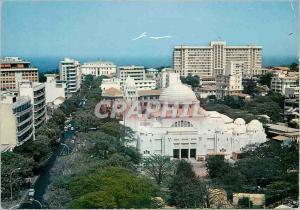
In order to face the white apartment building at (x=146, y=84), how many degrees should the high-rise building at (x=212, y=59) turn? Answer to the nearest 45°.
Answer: approximately 45° to its right

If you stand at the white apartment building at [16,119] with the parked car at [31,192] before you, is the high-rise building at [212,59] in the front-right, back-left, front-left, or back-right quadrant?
back-left

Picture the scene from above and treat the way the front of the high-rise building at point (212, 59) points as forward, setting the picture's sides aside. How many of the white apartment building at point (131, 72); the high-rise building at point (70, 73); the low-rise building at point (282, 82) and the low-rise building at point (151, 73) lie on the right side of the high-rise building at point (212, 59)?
3

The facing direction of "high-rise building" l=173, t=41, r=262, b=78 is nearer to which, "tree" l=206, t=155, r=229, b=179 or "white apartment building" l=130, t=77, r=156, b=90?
the tree

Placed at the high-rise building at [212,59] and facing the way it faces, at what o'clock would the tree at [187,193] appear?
The tree is roughly at 12 o'clock from the high-rise building.

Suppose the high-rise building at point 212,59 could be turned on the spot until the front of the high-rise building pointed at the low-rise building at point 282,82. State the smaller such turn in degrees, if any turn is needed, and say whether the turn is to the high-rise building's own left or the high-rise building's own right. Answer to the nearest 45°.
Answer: approximately 45° to the high-rise building's own left

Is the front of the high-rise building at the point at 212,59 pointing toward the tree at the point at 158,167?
yes

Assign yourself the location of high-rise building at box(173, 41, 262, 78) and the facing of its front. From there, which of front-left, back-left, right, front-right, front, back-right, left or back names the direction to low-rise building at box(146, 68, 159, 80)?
right

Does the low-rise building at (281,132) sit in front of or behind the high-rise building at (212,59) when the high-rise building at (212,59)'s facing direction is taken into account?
in front

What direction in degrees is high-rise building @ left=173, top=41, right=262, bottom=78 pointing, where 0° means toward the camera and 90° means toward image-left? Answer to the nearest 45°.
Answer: approximately 0°

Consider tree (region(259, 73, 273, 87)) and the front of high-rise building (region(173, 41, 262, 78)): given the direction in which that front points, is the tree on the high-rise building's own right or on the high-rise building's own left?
on the high-rise building's own left
